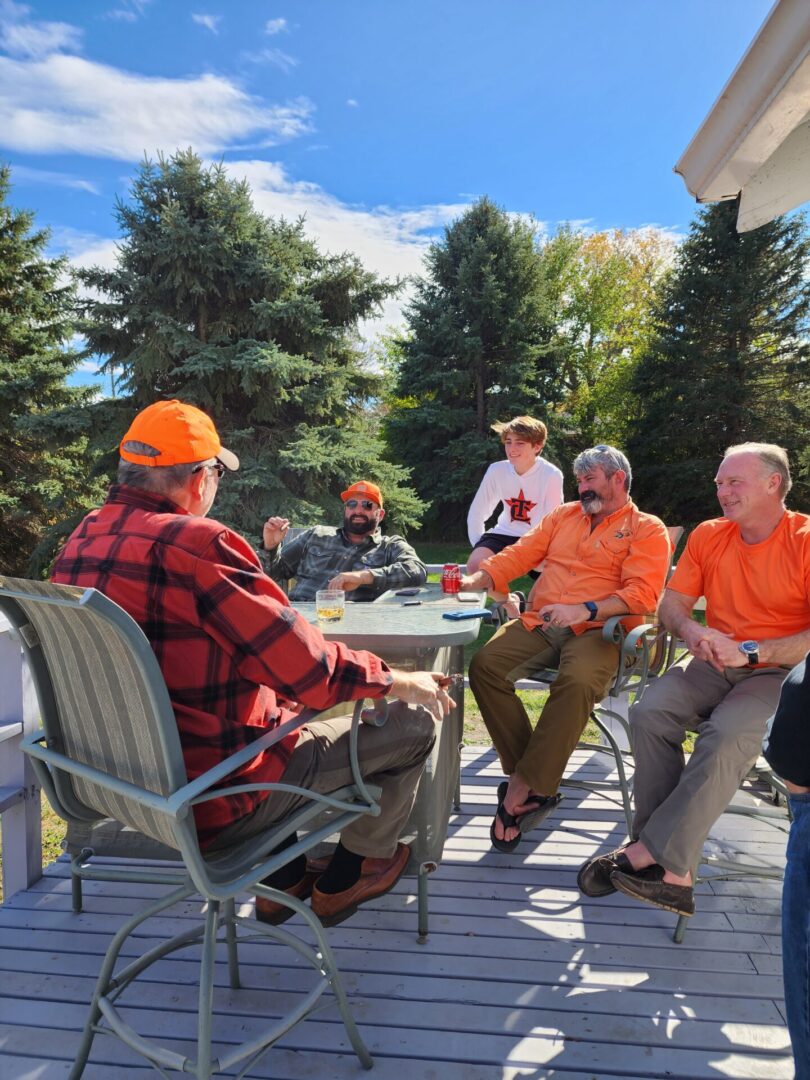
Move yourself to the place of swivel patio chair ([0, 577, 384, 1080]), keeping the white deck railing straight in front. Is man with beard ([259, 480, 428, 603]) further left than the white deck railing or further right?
right

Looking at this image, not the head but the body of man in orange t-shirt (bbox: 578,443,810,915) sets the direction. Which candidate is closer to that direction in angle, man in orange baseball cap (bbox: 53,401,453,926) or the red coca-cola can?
the man in orange baseball cap

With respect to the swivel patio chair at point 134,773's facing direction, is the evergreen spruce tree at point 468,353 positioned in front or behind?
in front

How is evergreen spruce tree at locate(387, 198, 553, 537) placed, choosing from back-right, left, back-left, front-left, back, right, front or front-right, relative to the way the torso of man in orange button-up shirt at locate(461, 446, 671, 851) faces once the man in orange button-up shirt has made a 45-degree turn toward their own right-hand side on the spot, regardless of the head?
right

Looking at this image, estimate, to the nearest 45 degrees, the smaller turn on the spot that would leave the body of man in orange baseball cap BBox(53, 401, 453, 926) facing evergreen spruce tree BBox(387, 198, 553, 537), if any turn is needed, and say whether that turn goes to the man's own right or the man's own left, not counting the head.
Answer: approximately 45° to the man's own left

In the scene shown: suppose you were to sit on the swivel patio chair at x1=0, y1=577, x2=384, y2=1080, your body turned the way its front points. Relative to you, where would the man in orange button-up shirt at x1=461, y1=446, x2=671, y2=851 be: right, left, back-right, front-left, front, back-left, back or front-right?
front

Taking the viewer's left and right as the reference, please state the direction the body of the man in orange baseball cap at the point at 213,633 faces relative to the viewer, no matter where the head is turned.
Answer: facing away from the viewer and to the right of the viewer

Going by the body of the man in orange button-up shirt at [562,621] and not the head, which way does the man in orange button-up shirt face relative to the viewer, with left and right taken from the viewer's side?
facing the viewer and to the left of the viewer

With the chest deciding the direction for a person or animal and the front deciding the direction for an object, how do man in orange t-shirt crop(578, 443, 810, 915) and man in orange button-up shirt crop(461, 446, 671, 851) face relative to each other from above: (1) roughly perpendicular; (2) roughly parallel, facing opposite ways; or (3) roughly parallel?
roughly parallel

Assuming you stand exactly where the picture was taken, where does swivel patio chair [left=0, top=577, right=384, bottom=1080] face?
facing away from the viewer and to the right of the viewer

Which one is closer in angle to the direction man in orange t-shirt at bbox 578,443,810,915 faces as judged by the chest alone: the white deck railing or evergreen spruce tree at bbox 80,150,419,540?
the white deck railing

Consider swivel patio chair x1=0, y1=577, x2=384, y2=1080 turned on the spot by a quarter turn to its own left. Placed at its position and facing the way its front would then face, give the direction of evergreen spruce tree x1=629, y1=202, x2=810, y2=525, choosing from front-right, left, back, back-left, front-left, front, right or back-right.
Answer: right

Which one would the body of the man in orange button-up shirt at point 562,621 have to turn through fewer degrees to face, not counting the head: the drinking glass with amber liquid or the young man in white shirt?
the drinking glass with amber liquid

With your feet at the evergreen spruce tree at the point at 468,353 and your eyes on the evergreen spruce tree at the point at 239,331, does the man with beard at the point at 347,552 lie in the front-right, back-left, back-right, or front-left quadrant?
front-left

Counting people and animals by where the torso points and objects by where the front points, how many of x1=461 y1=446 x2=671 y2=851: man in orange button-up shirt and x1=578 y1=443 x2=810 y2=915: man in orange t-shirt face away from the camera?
0

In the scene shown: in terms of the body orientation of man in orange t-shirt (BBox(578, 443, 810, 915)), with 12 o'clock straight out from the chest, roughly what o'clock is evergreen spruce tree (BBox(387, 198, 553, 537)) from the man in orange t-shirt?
The evergreen spruce tree is roughly at 4 o'clock from the man in orange t-shirt.

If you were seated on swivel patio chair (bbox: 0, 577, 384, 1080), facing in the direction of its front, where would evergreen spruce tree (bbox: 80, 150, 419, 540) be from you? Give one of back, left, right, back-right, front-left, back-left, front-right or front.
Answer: front-left
